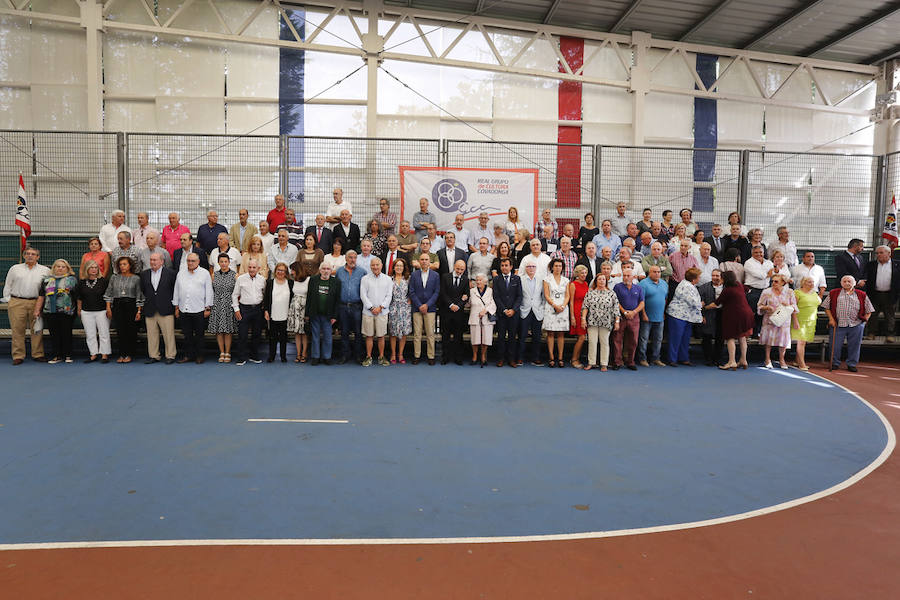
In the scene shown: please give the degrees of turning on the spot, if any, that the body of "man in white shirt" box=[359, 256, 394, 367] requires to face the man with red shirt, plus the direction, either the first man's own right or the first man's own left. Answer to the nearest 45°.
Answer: approximately 135° to the first man's own right

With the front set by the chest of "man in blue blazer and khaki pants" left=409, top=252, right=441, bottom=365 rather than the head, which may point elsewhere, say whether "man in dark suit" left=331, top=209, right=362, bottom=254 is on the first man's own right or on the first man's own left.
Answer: on the first man's own right

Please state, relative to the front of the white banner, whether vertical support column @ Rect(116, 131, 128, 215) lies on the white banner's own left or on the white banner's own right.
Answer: on the white banner's own right

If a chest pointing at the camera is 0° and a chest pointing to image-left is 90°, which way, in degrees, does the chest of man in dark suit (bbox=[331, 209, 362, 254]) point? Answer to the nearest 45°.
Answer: approximately 0°

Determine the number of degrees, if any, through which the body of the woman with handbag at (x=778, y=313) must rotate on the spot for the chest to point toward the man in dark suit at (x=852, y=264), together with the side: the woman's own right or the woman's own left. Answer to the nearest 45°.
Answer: approximately 135° to the woman's own left

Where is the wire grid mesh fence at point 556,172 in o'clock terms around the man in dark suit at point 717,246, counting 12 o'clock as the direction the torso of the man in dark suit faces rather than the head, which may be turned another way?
The wire grid mesh fence is roughly at 4 o'clock from the man in dark suit.
